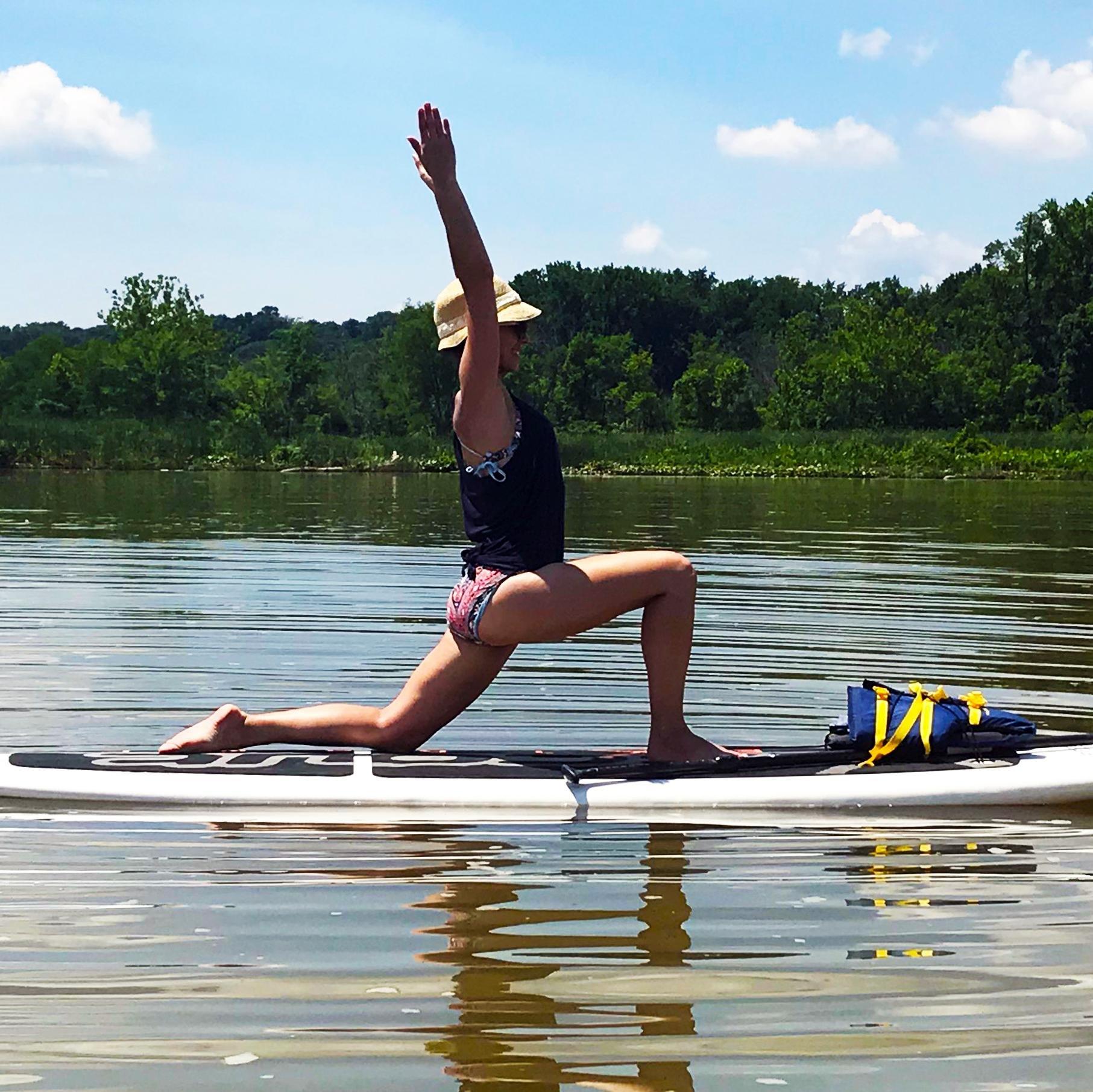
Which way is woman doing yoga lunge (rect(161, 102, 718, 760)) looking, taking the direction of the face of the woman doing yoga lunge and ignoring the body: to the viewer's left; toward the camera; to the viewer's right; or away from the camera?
to the viewer's right

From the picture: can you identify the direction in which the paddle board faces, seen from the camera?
facing to the right of the viewer

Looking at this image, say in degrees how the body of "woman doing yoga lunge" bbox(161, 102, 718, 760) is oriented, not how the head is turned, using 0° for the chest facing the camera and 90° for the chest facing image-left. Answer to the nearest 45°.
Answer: approximately 270°

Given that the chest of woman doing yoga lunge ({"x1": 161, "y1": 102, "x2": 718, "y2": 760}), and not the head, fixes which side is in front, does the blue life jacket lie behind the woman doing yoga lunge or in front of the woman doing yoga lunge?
in front
